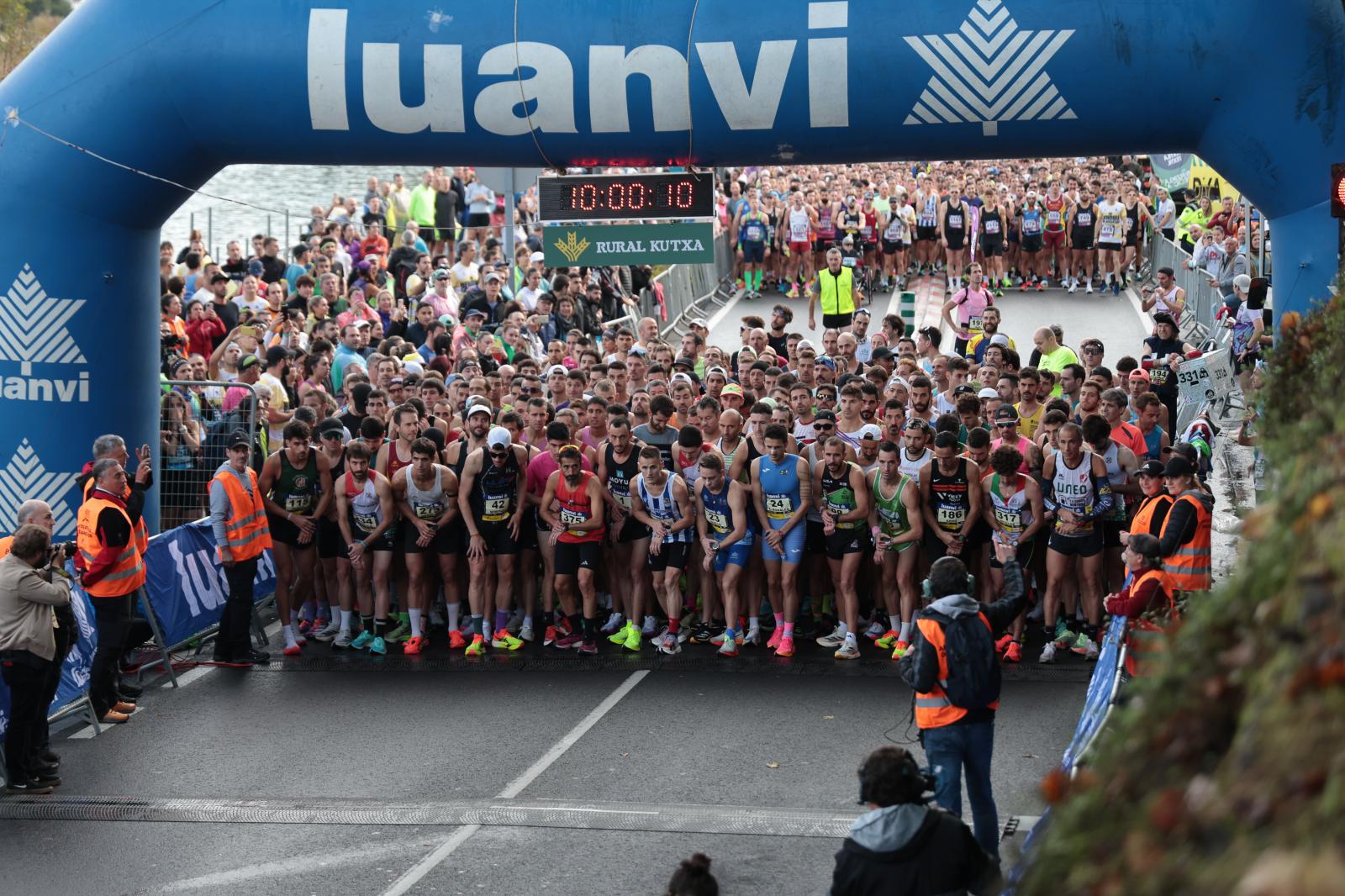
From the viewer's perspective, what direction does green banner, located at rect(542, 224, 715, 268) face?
toward the camera

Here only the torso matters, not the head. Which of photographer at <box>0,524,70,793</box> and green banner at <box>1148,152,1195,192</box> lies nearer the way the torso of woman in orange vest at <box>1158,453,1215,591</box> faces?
the photographer

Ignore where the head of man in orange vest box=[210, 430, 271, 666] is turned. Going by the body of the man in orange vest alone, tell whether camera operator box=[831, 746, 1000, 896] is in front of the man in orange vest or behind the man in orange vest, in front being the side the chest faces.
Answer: in front

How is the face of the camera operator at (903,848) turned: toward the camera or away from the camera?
away from the camera

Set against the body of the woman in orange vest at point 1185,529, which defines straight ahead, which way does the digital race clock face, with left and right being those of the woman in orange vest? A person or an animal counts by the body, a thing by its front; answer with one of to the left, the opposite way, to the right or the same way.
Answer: to the left

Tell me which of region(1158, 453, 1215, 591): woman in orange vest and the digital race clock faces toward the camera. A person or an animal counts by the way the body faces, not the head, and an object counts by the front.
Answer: the digital race clock

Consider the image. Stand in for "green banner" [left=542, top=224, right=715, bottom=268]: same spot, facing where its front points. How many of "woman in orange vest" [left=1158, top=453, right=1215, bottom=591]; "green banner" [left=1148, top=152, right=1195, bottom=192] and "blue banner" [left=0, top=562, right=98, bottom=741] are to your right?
1

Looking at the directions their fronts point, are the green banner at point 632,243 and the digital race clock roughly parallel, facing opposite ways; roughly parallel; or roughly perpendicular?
roughly parallel

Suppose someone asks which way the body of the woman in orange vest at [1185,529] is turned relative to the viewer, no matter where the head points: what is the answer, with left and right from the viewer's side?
facing to the left of the viewer

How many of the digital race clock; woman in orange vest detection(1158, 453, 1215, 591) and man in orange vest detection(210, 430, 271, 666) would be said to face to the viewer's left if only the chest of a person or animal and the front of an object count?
1

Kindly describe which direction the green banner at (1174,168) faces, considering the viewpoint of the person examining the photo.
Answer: facing the viewer

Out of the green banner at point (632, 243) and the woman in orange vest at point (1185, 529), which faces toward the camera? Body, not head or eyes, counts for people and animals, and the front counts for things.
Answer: the green banner

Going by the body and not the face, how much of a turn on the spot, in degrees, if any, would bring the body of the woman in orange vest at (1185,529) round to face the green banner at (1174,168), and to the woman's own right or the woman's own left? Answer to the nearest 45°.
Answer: approximately 90° to the woman's own right

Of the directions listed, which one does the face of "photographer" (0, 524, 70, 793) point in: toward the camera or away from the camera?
away from the camera

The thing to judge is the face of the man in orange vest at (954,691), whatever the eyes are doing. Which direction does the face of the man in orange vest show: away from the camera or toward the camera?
away from the camera

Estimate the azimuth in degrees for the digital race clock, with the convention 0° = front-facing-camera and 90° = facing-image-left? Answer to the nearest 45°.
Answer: approximately 0°
